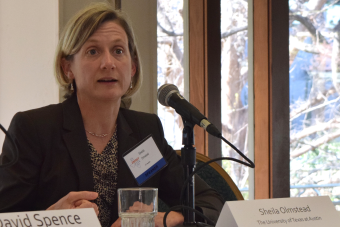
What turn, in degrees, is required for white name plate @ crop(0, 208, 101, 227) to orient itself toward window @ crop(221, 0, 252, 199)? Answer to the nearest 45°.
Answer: approximately 135° to its left

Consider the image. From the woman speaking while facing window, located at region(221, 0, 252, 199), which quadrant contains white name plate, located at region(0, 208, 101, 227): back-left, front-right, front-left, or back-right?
back-right

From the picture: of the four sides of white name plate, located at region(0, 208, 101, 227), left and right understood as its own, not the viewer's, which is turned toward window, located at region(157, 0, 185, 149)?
back

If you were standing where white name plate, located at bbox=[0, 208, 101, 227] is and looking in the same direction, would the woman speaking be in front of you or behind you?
behind

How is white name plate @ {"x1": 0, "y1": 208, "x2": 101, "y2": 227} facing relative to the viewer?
toward the camera
